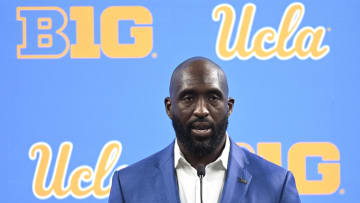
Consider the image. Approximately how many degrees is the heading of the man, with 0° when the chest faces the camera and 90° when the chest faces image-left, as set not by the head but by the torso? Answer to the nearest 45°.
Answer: approximately 0°
